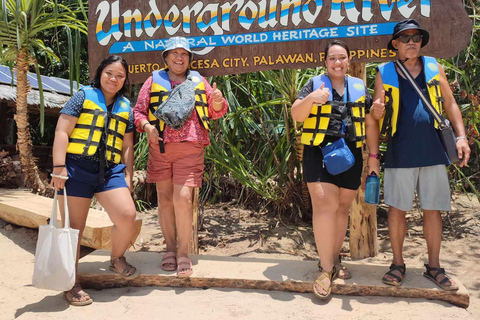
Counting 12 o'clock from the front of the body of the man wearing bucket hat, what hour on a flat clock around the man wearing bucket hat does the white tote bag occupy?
The white tote bag is roughly at 2 o'clock from the man wearing bucket hat.

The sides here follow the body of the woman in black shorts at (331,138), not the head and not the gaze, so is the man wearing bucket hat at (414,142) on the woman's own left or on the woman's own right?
on the woman's own left

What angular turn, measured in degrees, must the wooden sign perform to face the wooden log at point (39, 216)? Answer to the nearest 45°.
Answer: approximately 90° to its right

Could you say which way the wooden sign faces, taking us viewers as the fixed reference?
facing the viewer

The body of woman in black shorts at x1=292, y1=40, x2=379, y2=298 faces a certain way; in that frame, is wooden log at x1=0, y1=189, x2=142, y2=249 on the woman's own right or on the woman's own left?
on the woman's own right

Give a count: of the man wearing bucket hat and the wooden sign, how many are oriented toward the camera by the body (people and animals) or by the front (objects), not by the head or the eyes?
2

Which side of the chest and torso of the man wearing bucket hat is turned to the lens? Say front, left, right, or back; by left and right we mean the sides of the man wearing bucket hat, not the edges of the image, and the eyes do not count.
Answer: front

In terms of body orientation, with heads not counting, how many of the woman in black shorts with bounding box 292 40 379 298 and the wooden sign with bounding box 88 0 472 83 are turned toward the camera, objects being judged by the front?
2
